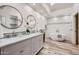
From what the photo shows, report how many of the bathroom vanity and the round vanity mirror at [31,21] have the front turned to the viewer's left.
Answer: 0

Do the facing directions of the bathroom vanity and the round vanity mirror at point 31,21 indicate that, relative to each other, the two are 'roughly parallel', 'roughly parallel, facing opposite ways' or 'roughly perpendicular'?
roughly parallel

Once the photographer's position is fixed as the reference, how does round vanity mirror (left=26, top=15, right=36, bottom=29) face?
facing the viewer and to the right of the viewer

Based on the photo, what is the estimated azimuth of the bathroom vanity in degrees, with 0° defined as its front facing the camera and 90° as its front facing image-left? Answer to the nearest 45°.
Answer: approximately 315°

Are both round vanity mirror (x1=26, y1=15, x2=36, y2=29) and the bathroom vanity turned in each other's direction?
no
